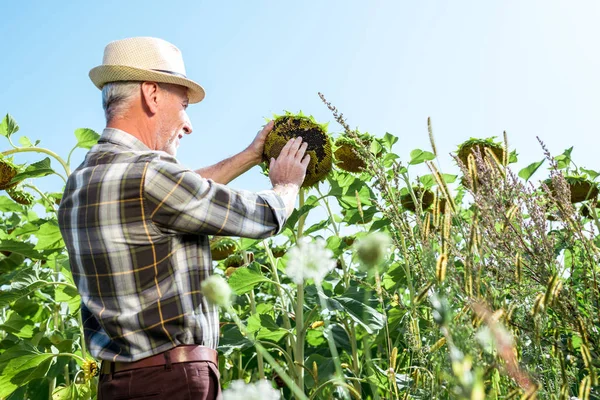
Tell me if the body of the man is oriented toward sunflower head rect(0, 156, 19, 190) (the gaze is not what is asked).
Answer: no

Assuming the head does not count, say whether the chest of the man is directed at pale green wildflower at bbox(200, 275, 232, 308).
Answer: no

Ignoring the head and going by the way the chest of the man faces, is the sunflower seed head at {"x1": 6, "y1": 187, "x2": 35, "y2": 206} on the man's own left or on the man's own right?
on the man's own left

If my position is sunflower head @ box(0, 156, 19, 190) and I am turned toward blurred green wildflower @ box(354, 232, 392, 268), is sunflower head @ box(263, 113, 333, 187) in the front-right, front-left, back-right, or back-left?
front-left

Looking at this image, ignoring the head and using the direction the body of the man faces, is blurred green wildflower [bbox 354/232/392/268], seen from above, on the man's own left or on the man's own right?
on the man's own right

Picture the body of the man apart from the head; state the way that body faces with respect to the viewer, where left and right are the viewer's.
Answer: facing away from the viewer and to the right of the viewer

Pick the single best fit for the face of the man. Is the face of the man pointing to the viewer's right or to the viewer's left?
to the viewer's right
